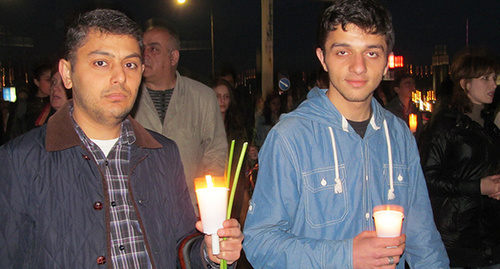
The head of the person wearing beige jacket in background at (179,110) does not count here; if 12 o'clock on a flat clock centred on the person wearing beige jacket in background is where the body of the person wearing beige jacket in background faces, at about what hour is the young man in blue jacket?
The young man in blue jacket is roughly at 10 o'clock from the person wearing beige jacket in background.

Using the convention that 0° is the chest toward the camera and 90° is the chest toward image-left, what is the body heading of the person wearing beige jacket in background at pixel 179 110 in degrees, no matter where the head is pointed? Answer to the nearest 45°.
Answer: approximately 45°
